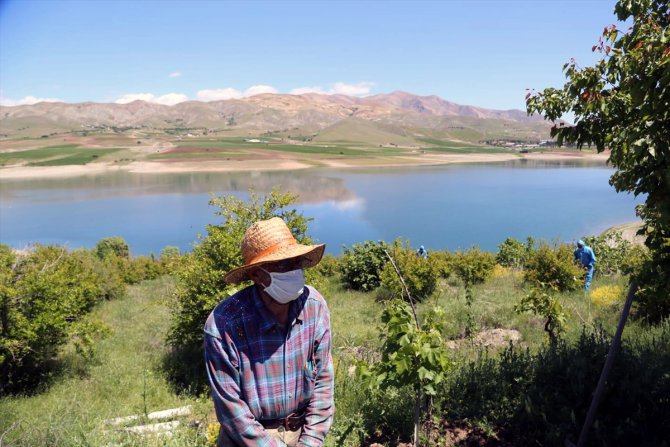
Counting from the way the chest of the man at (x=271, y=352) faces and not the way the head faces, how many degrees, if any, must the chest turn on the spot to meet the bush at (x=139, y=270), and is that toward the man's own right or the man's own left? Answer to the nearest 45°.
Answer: approximately 135° to the man's own left

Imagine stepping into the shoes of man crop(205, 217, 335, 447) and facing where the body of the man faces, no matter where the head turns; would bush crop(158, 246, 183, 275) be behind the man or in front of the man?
behind

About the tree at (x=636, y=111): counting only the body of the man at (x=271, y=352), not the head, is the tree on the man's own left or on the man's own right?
on the man's own left

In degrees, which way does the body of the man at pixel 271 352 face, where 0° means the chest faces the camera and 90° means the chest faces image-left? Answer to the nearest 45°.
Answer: approximately 315°

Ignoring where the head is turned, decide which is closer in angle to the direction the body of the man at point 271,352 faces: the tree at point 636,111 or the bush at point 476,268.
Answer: the tree

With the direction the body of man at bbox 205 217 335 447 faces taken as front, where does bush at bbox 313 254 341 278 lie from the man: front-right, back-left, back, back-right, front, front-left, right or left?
back-left

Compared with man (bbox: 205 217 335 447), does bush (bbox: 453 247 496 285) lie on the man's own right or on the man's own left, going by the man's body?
on the man's own left

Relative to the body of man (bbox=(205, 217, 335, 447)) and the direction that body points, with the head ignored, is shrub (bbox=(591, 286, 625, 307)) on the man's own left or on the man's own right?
on the man's own left

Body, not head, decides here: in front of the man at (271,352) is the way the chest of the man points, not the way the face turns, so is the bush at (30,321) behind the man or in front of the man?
behind
